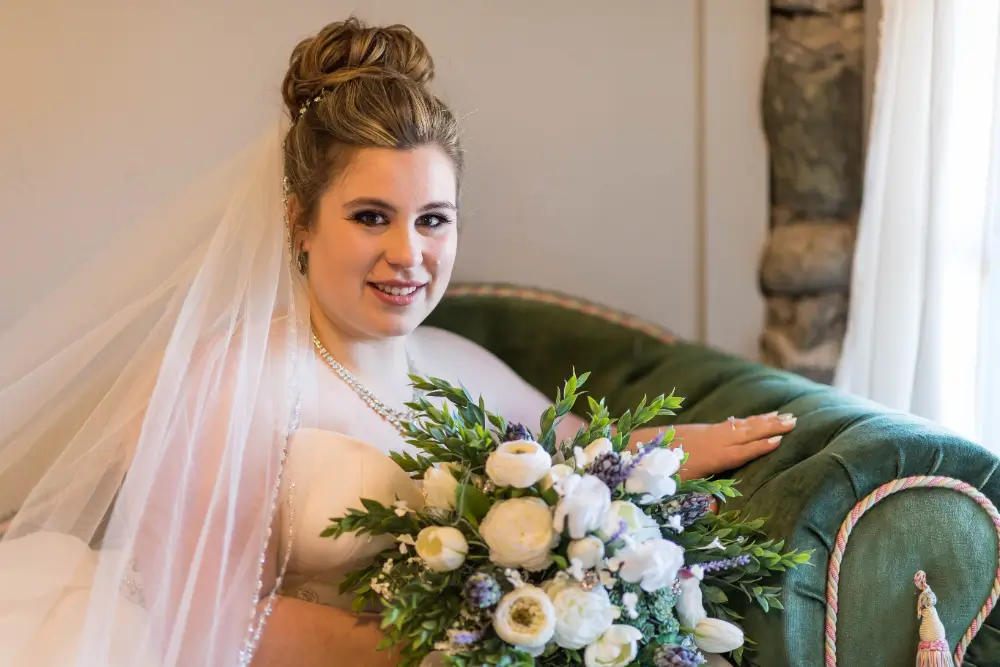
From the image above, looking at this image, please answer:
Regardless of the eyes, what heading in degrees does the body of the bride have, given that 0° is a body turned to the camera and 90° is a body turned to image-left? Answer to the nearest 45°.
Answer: approximately 315°

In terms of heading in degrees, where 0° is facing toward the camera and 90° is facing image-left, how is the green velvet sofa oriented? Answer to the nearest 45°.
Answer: approximately 45°
